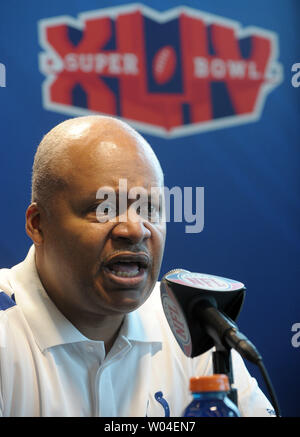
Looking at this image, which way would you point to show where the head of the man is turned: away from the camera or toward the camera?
toward the camera

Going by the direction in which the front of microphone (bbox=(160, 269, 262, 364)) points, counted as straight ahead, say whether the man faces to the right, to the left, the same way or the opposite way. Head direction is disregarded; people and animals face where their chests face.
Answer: the opposite way

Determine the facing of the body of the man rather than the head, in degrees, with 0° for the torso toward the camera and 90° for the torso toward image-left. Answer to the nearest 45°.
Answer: approximately 315°

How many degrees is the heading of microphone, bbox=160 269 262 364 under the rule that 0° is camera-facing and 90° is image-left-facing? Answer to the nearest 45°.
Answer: approximately 135°
